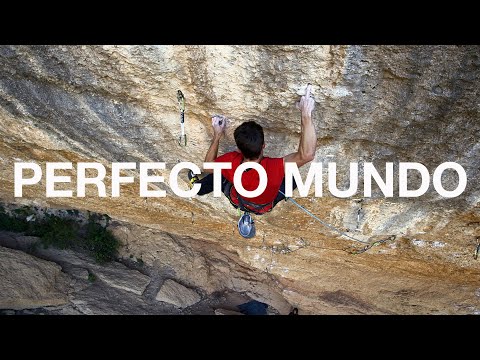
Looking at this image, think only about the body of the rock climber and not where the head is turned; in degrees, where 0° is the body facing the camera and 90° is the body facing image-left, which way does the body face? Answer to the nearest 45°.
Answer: approximately 180°

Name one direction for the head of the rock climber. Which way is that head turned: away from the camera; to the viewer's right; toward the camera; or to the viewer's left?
away from the camera

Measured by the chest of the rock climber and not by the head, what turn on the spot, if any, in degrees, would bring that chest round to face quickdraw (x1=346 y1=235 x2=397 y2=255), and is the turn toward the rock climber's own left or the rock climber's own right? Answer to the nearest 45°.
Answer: approximately 45° to the rock climber's own right

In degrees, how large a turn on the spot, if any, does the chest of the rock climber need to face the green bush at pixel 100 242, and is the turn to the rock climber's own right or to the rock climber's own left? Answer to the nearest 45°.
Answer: approximately 45° to the rock climber's own left

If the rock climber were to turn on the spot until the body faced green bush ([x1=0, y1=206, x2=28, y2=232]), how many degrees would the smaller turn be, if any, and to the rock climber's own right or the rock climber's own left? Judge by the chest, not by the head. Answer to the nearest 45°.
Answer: approximately 45° to the rock climber's own left
